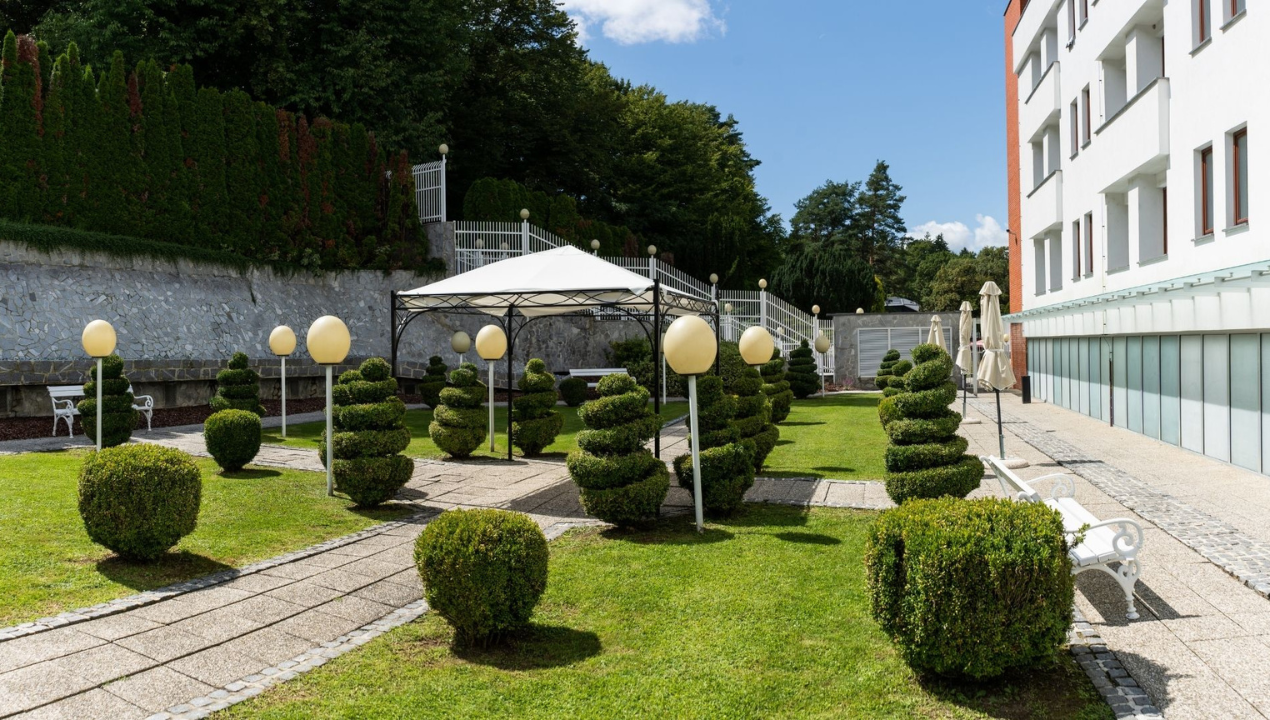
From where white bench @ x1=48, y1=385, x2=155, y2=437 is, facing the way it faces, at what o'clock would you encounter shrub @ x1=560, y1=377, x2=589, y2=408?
The shrub is roughly at 10 o'clock from the white bench.

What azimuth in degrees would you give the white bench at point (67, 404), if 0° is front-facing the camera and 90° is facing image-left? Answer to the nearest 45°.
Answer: approximately 315°

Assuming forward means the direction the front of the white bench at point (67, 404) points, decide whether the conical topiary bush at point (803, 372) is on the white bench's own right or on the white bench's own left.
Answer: on the white bench's own left

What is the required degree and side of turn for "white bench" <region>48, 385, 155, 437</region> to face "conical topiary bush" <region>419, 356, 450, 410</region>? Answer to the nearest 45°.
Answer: approximately 45° to its left
